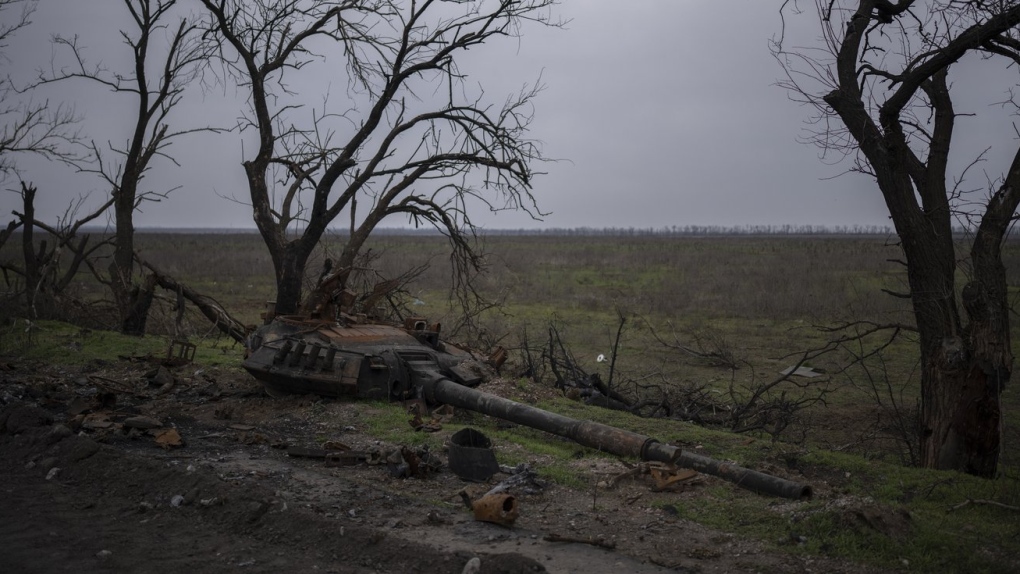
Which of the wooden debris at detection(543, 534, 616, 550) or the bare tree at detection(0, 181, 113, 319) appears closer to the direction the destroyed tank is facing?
the wooden debris

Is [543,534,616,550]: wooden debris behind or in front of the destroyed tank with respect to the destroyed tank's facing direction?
in front

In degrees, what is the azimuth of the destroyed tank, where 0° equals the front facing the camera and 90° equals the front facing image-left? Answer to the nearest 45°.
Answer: approximately 315°

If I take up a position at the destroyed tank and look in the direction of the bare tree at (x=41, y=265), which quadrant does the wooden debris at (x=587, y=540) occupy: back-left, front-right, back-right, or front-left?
back-left

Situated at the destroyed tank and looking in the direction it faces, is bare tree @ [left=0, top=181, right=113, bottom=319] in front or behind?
behind
